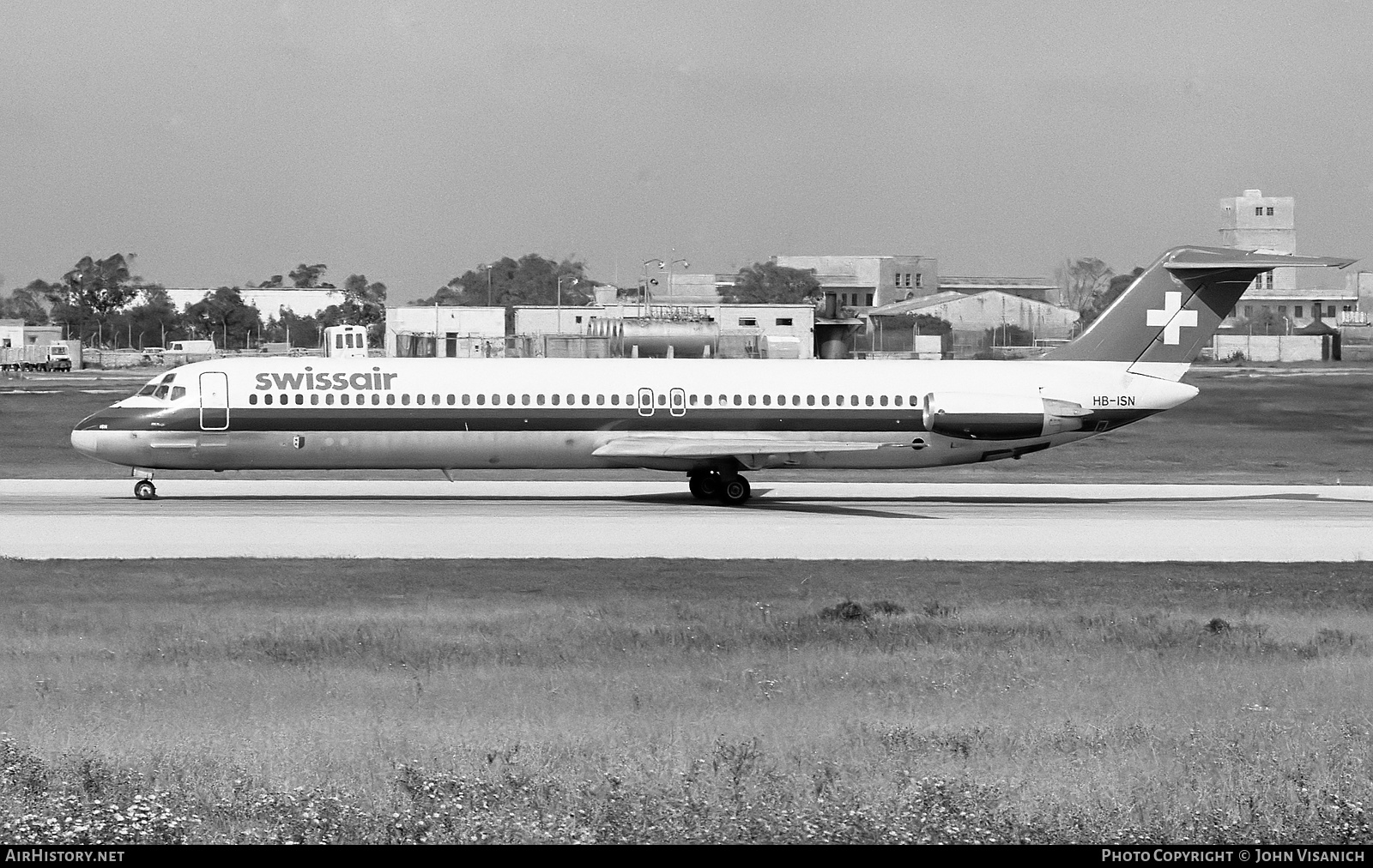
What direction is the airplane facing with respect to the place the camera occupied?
facing to the left of the viewer
